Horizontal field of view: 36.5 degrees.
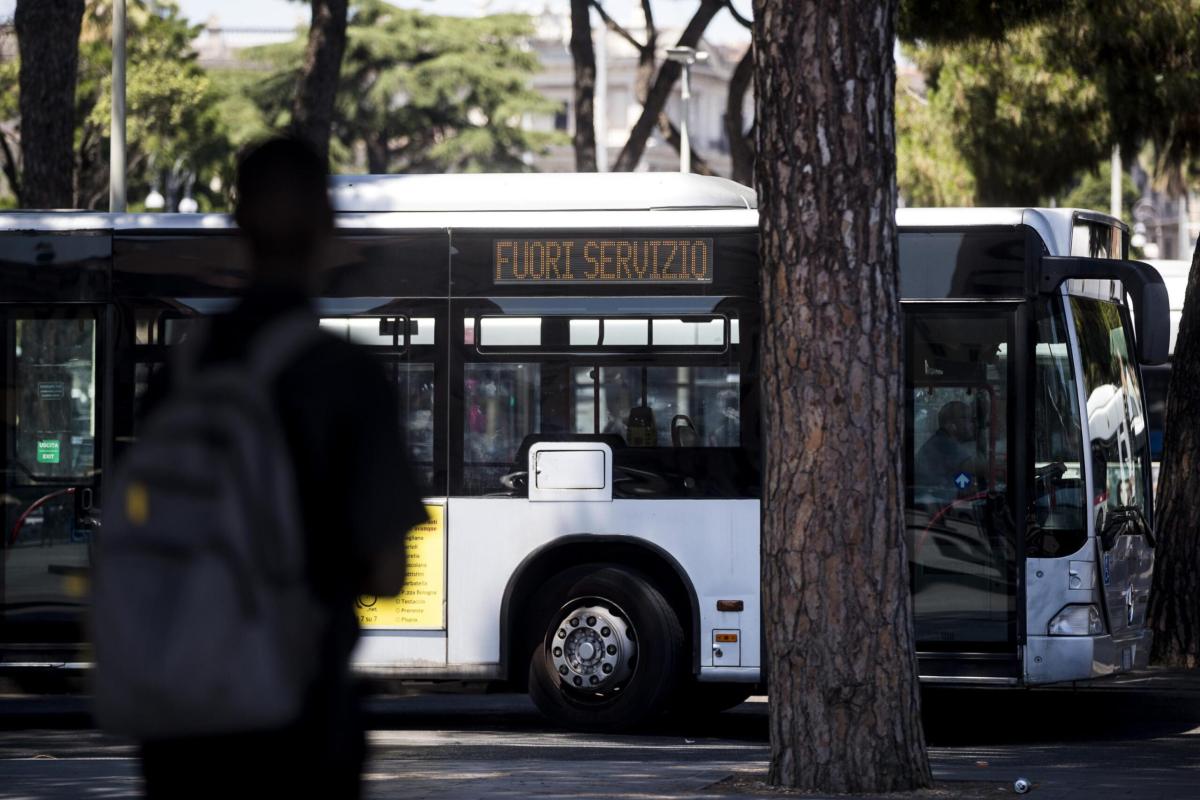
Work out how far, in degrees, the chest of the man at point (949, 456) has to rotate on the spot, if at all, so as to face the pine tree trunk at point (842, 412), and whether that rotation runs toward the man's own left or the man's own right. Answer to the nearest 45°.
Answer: approximately 90° to the man's own right

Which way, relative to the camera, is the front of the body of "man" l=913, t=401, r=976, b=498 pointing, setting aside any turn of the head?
to the viewer's right

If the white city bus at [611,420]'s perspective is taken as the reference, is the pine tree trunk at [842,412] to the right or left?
on its right

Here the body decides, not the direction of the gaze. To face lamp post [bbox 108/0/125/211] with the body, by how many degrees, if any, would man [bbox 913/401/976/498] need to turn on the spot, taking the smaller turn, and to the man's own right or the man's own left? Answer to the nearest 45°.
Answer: approximately 135° to the man's own left

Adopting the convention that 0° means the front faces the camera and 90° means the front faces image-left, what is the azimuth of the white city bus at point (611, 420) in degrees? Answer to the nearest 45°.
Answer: approximately 270°

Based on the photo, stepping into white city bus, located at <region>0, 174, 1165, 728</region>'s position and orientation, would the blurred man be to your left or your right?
on your right

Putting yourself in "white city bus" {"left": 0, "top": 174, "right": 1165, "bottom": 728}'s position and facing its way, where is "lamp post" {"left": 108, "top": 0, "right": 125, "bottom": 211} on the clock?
The lamp post is roughly at 8 o'clock from the white city bus.
